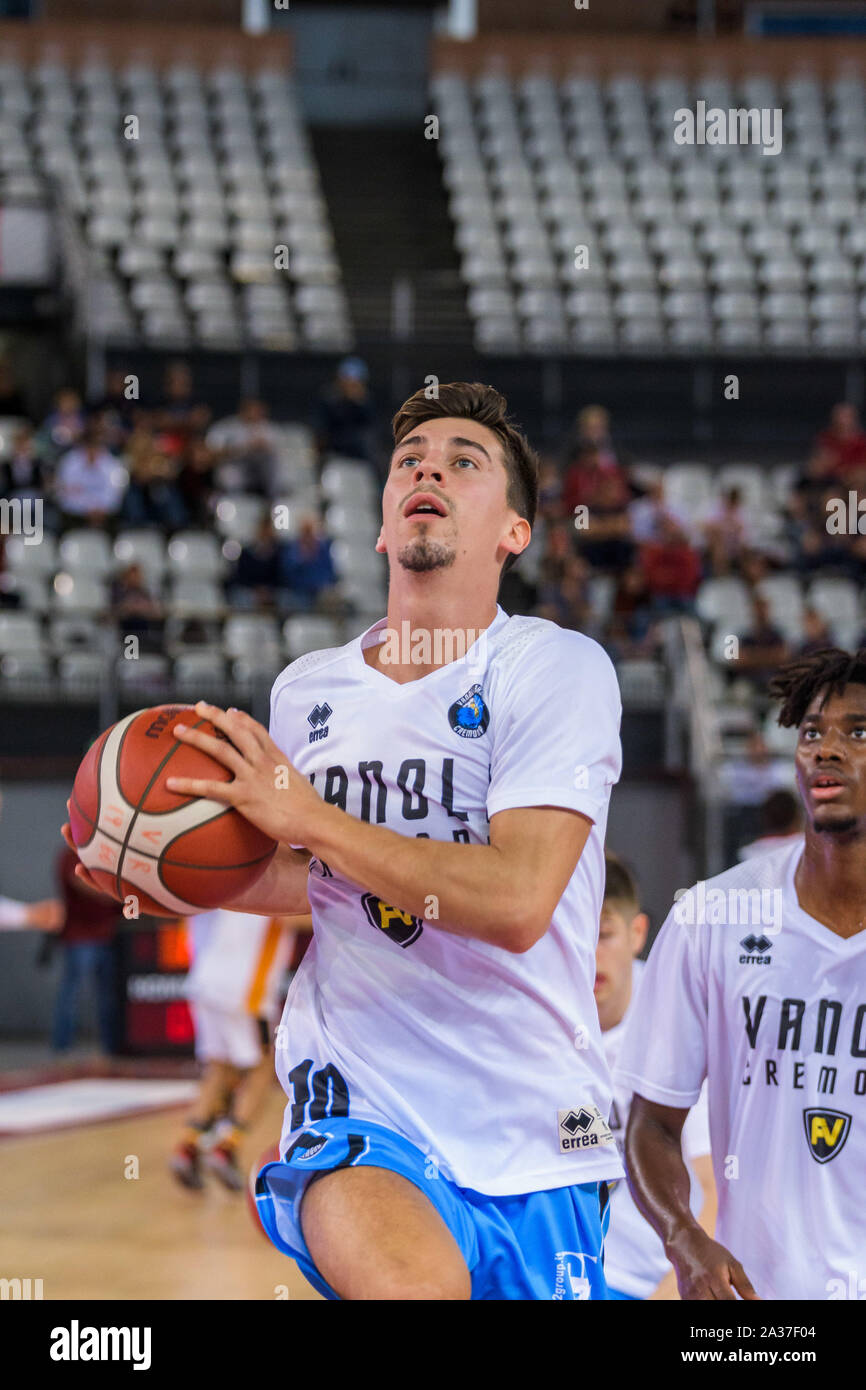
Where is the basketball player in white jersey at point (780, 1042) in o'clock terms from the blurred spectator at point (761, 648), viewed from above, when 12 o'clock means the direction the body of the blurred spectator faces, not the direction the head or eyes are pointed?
The basketball player in white jersey is roughly at 12 o'clock from the blurred spectator.

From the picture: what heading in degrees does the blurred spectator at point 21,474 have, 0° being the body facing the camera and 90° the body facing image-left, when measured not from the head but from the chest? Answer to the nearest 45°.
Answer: approximately 0°

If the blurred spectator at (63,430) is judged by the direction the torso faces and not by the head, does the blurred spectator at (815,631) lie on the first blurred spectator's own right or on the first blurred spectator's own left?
on the first blurred spectator's own left

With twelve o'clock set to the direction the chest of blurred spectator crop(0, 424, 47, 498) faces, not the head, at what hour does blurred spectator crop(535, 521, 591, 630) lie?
blurred spectator crop(535, 521, 591, 630) is roughly at 10 o'clock from blurred spectator crop(0, 424, 47, 498).
